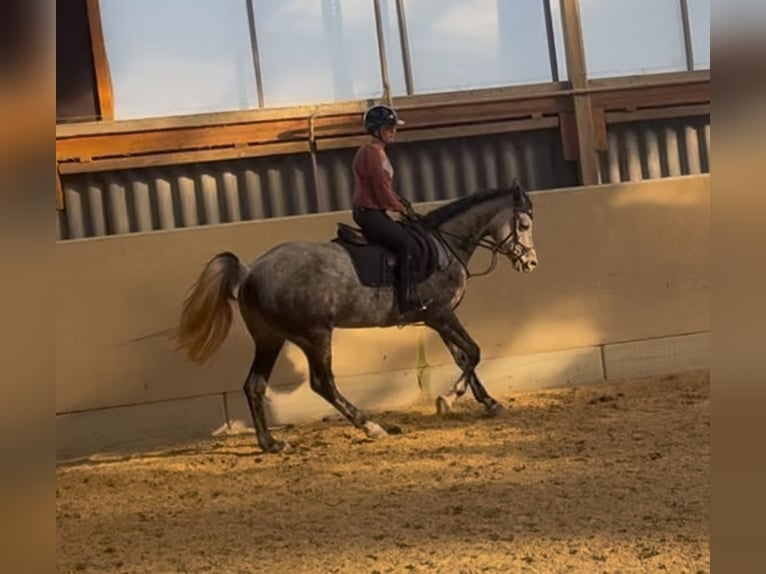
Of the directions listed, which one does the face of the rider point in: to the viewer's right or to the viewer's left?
to the viewer's right

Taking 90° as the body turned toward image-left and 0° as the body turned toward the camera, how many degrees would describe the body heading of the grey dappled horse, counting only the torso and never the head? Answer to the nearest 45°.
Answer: approximately 270°

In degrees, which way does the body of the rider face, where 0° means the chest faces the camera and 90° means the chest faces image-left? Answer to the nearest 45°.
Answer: approximately 270°
